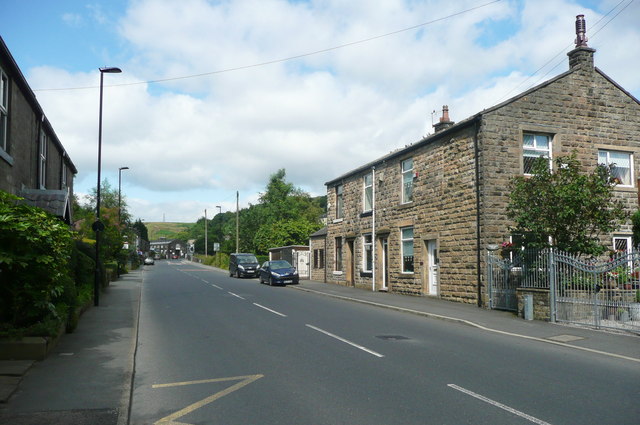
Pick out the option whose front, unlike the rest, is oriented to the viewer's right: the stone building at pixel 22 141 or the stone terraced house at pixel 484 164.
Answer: the stone building

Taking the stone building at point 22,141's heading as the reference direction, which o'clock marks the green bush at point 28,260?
The green bush is roughly at 3 o'clock from the stone building.

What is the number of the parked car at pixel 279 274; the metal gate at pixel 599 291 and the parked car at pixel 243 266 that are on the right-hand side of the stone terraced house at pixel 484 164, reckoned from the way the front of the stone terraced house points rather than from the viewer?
2

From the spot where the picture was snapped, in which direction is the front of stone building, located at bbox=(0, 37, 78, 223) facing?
facing to the right of the viewer

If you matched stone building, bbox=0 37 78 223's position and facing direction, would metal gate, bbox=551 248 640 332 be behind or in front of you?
in front

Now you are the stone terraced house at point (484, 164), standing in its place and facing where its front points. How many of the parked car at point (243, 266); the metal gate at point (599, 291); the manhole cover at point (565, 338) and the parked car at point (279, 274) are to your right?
2

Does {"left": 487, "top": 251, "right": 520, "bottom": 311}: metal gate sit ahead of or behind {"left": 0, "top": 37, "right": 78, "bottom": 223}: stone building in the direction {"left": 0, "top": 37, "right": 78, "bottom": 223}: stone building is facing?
ahead

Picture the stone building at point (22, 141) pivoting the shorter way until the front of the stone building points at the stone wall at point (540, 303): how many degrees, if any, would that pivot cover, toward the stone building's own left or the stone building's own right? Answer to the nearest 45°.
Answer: approximately 45° to the stone building's own right

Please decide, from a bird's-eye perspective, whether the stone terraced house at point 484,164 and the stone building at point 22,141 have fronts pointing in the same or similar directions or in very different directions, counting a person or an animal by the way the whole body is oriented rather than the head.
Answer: very different directions

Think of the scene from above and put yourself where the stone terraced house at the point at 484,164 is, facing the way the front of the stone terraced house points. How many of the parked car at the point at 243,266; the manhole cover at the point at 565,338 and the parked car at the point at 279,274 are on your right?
2

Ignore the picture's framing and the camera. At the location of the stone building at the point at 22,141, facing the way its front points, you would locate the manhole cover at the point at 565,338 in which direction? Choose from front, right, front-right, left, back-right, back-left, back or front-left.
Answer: front-right

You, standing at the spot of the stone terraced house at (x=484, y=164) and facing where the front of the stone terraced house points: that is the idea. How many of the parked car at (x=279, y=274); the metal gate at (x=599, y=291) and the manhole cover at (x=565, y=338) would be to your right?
1

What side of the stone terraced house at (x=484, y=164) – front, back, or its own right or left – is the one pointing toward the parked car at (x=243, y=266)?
right

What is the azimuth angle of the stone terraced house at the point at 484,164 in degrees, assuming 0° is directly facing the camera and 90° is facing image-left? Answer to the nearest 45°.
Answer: approximately 45°

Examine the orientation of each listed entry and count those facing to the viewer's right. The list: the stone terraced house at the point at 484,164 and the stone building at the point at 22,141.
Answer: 1
